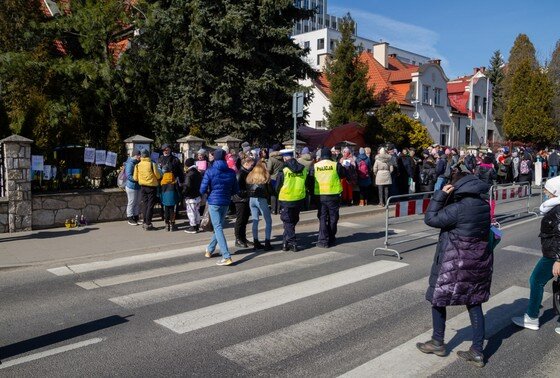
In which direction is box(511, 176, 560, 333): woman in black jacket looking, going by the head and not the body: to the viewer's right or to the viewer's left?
to the viewer's left

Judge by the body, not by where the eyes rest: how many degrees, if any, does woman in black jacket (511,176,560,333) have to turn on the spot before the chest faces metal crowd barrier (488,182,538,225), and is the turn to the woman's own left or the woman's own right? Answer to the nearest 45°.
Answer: approximately 90° to the woman's own right

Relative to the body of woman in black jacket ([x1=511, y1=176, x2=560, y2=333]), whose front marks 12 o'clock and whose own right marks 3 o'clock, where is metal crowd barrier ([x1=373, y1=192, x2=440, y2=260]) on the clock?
The metal crowd barrier is roughly at 2 o'clock from the woman in black jacket.

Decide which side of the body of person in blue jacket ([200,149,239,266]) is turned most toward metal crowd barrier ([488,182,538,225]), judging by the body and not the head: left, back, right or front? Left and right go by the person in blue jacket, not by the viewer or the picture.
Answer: right

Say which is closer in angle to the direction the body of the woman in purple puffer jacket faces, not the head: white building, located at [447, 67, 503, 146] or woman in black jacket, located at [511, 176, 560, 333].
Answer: the white building

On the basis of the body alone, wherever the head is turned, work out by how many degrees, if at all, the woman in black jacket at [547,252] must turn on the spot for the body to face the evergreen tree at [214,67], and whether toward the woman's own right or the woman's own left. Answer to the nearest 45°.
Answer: approximately 45° to the woman's own right

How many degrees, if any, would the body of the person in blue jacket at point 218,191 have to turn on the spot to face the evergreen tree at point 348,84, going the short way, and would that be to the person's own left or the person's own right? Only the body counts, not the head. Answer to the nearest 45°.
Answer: approximately 45° to the person's own right

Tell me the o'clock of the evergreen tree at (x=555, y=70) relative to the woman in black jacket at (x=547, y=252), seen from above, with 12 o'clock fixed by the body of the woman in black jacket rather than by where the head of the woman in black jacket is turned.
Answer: The evergreen tree is roughly at 3 o'clock from the woman in black jacket.

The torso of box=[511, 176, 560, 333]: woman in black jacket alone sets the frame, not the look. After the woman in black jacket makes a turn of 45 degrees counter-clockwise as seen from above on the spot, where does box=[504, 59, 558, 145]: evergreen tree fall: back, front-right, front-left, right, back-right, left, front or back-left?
back-right

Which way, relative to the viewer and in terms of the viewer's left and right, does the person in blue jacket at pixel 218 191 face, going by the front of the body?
facing away from the viewer and to the left of the viewer
